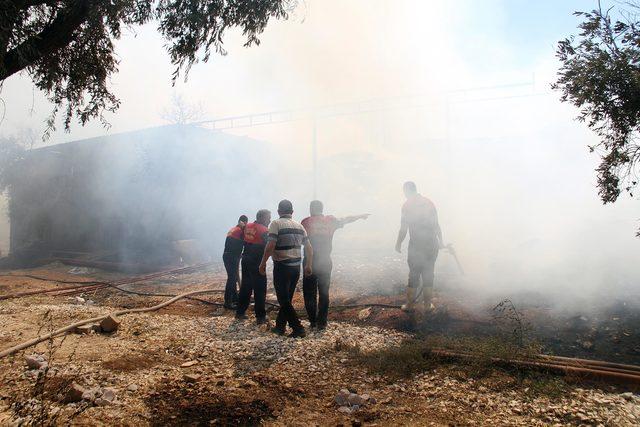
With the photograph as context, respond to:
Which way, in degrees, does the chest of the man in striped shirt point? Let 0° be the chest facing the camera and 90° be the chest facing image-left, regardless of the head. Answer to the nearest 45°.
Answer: approximately 180°

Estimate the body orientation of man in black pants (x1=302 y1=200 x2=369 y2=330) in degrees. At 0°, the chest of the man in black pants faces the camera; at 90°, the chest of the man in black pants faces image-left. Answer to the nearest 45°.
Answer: approximately 180°

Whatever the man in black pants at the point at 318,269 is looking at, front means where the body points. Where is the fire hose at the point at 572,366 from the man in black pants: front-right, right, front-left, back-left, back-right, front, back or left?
back-right

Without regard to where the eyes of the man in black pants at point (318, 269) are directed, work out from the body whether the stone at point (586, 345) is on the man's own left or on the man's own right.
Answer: on the man's own right

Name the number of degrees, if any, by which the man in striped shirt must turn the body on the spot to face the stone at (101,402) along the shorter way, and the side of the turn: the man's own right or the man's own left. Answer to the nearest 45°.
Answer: approximately 135° to the man's own left

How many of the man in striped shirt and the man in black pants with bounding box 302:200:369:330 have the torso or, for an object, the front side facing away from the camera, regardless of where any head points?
2

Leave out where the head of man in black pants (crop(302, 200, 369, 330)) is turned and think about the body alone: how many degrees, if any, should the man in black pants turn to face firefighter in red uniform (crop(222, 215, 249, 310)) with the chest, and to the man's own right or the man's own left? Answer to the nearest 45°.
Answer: approximately 45° to the man's own left

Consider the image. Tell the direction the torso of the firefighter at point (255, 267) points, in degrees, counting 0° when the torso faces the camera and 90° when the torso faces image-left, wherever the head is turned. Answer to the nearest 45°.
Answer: approximately 225°

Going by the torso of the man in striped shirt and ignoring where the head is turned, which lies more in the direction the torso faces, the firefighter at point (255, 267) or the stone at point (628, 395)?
the firefighter

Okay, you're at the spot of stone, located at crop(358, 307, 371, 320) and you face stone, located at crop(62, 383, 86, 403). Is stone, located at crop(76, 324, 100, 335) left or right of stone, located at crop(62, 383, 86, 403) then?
right

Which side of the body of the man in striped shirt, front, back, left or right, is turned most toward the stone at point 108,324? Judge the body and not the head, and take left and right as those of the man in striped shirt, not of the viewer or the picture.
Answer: left

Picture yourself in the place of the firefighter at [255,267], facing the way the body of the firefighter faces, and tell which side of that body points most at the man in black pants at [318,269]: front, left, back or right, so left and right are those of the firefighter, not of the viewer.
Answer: right
